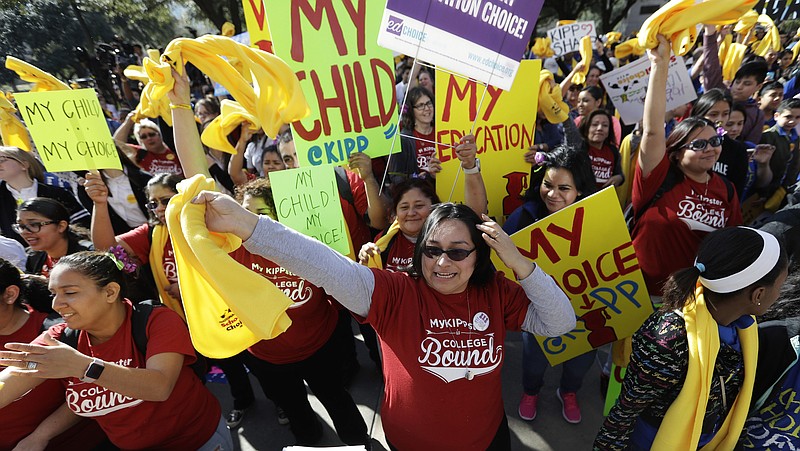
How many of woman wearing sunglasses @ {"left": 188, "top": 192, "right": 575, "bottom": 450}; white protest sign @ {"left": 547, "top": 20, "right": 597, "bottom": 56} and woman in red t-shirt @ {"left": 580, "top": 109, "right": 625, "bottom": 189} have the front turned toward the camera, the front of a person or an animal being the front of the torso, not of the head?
3

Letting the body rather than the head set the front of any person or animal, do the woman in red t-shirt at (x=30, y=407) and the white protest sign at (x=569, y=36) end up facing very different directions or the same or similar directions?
same or similar directions

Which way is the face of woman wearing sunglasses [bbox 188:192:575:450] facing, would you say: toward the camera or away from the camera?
toward the camera

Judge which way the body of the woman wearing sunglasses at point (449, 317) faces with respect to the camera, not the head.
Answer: toward the camera

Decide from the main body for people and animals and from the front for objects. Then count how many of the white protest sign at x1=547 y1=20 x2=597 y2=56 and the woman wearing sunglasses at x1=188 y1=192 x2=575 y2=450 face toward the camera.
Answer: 2

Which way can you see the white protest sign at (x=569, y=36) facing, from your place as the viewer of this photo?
facing the viewer

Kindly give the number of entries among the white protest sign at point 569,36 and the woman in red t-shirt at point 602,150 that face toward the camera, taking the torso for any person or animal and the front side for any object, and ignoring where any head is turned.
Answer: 2

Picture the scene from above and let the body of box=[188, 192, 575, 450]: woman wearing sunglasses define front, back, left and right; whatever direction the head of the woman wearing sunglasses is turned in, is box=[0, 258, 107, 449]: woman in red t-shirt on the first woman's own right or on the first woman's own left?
on the first woman's own right

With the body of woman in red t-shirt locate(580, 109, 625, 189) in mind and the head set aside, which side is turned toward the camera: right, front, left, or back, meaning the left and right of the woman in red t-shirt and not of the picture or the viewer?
front
